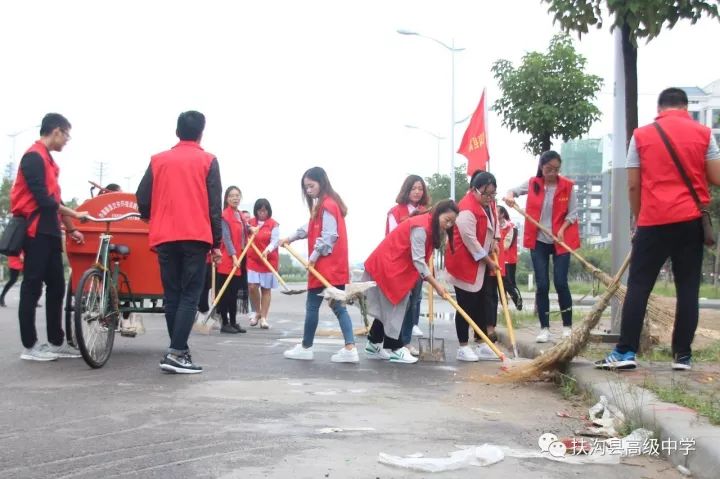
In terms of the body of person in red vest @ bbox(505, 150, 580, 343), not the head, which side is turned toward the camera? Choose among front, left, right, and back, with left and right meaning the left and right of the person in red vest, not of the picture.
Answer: front

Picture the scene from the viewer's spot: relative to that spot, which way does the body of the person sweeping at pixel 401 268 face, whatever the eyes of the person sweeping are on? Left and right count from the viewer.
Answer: facing to the right of the viewer

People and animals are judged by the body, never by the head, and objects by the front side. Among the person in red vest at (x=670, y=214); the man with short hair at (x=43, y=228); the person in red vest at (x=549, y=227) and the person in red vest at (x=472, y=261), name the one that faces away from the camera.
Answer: the person in red vest at (x=670, y=214)

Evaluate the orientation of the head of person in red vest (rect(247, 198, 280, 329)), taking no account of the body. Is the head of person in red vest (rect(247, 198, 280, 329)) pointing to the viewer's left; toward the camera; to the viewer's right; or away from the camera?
toward the camera

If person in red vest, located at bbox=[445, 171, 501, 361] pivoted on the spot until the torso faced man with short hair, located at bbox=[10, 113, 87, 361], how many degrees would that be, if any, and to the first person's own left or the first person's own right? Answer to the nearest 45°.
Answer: approximately 90° to the first person's own right

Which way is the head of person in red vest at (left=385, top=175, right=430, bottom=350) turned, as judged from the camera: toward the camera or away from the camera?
toward the camera

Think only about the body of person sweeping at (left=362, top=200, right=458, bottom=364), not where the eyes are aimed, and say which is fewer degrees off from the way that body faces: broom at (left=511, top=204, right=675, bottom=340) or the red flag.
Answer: the broom

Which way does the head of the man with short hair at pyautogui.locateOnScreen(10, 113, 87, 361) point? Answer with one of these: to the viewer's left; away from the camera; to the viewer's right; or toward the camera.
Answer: to the viewer's right

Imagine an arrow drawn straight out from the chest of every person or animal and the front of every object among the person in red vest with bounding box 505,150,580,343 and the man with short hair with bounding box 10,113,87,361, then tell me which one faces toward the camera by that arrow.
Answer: the person in red vest

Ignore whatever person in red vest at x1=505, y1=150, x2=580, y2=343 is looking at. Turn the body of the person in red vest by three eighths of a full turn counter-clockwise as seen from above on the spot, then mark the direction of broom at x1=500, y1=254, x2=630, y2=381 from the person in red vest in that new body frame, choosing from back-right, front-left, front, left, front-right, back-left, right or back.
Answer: back-right

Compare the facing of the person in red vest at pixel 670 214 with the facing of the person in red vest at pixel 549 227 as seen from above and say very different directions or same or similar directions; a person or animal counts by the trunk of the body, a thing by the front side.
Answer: very different directions

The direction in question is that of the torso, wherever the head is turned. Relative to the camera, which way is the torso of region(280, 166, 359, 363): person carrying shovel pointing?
to the viewer's left

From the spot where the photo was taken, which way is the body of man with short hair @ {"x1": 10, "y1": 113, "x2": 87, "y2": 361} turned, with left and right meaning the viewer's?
facing to the right of the viewer
